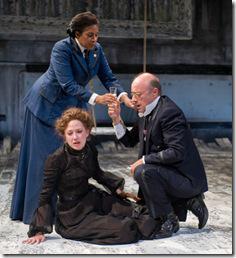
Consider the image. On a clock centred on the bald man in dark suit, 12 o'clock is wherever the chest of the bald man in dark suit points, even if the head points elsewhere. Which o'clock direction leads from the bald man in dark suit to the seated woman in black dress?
The seated woman in black dress is roughly at 1 o'clock from the bald man in dark suit.

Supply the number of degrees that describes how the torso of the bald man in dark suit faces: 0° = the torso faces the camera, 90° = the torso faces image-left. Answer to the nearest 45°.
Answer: approximately 45°

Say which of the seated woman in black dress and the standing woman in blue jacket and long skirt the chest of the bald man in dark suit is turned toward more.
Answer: the seated woman in black dress

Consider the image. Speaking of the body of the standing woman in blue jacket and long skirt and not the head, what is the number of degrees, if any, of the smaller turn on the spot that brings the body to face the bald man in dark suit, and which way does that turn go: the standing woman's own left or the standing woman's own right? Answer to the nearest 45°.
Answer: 0° — they already face them
